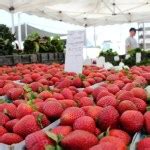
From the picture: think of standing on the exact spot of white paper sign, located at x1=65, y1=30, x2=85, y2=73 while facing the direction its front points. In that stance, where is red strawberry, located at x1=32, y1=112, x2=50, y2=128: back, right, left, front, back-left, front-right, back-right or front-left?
front

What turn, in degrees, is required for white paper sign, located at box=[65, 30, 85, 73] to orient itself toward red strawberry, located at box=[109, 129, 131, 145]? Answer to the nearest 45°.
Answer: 0° — it already faces it

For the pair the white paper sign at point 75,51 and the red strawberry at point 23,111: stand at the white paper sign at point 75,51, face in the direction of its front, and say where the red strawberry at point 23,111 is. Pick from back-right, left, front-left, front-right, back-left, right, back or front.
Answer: front

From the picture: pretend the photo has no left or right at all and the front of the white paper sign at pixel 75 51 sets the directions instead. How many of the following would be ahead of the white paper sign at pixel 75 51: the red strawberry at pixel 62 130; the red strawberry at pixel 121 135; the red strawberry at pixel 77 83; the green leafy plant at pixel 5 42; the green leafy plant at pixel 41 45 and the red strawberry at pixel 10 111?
4

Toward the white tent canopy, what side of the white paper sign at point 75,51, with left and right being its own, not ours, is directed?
back

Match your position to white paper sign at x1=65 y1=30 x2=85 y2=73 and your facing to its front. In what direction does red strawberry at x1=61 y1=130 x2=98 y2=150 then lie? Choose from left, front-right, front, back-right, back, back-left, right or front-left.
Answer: front

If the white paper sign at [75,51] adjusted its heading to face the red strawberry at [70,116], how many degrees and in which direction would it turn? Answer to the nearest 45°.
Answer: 0° — it already faces it

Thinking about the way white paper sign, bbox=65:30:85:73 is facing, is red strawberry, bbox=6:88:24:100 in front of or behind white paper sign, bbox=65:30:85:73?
in front

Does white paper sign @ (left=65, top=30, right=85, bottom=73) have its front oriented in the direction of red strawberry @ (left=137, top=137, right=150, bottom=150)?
yes

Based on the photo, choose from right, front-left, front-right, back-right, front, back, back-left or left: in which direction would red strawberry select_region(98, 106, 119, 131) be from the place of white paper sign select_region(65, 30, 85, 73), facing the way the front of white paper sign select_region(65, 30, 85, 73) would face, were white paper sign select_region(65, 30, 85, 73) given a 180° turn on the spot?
back

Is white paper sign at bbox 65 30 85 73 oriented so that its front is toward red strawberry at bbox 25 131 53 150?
yes

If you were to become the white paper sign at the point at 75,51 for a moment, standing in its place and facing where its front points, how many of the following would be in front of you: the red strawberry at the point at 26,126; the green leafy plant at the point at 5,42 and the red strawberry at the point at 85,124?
2

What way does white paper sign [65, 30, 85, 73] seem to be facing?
toward the camera

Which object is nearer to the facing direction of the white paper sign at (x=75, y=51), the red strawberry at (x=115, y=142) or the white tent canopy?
the red strawberry

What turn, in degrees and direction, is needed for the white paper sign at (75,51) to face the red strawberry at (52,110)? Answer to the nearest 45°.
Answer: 0° — it already faces it

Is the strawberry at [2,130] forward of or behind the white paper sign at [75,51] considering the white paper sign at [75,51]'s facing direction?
forward

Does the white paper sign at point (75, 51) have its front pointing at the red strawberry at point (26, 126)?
yes

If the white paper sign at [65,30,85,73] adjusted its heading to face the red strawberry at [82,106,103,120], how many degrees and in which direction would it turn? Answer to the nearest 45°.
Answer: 0° — it already faces it

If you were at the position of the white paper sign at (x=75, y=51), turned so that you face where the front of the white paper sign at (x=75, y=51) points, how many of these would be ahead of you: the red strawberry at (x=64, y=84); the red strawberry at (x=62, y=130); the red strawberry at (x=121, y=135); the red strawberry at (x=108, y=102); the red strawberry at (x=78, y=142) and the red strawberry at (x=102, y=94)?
6
